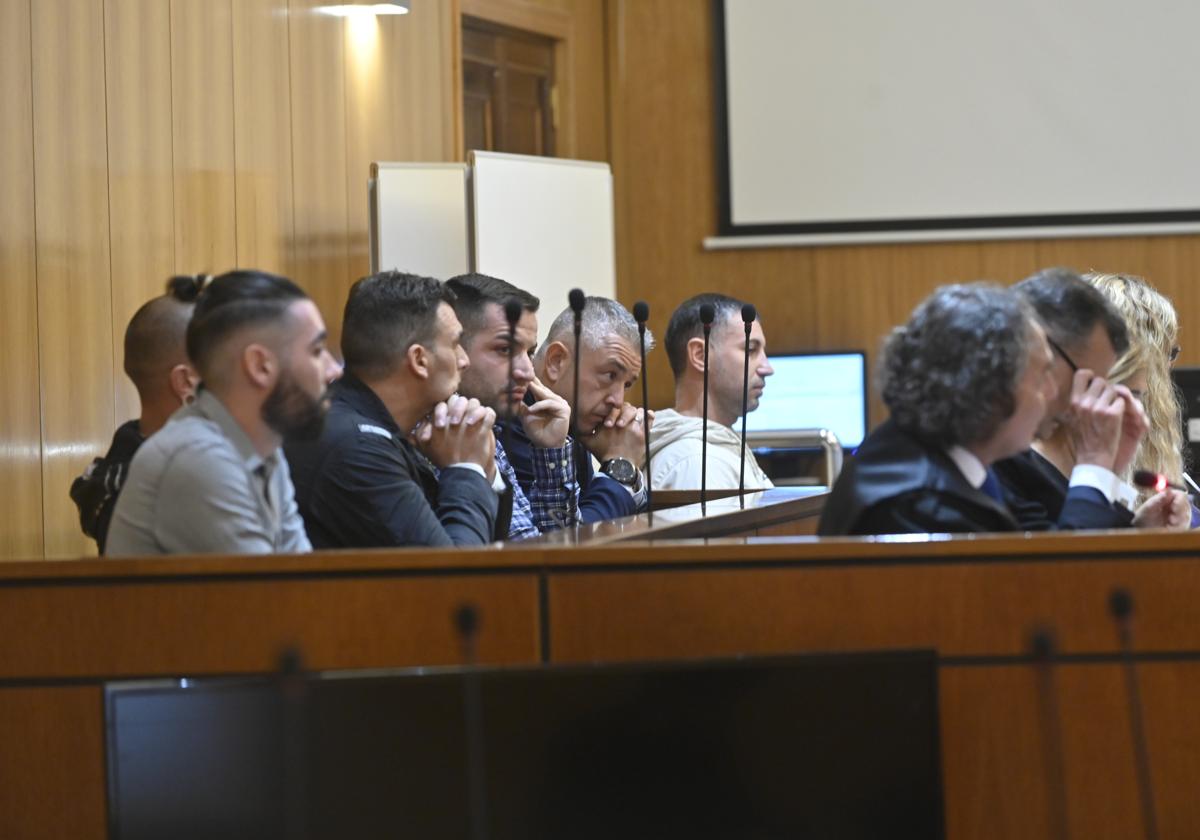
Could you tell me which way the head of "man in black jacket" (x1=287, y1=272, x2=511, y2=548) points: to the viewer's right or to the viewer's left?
to the viewer's right

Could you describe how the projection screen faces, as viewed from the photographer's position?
facing the viewer

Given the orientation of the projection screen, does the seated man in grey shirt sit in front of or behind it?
in front

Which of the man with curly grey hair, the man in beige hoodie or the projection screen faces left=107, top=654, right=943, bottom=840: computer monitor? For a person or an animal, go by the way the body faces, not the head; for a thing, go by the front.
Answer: the projection screen

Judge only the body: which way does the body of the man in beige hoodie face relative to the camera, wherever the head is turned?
to the viewer's right

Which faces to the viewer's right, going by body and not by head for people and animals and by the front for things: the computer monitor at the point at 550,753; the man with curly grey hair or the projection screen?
the man with curly grey hair

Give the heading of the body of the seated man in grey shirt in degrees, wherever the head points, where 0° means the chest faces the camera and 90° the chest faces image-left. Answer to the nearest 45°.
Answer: approximately 270°

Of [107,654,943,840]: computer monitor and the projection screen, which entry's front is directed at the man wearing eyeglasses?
the projection screen

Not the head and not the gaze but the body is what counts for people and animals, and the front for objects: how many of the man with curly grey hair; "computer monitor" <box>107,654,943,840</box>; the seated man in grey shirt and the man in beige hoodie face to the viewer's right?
3

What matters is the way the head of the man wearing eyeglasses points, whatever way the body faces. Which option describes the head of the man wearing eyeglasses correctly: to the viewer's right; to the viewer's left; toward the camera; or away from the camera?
to the viewer's right

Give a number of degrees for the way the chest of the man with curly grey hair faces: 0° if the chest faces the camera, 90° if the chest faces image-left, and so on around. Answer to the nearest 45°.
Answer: approximately 270°

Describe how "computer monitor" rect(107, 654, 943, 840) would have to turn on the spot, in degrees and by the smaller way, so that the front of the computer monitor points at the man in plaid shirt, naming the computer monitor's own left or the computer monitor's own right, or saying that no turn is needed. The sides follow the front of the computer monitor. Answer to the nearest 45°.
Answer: approximately 180°

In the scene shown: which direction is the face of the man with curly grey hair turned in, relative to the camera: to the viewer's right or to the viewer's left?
to the viewer's right
